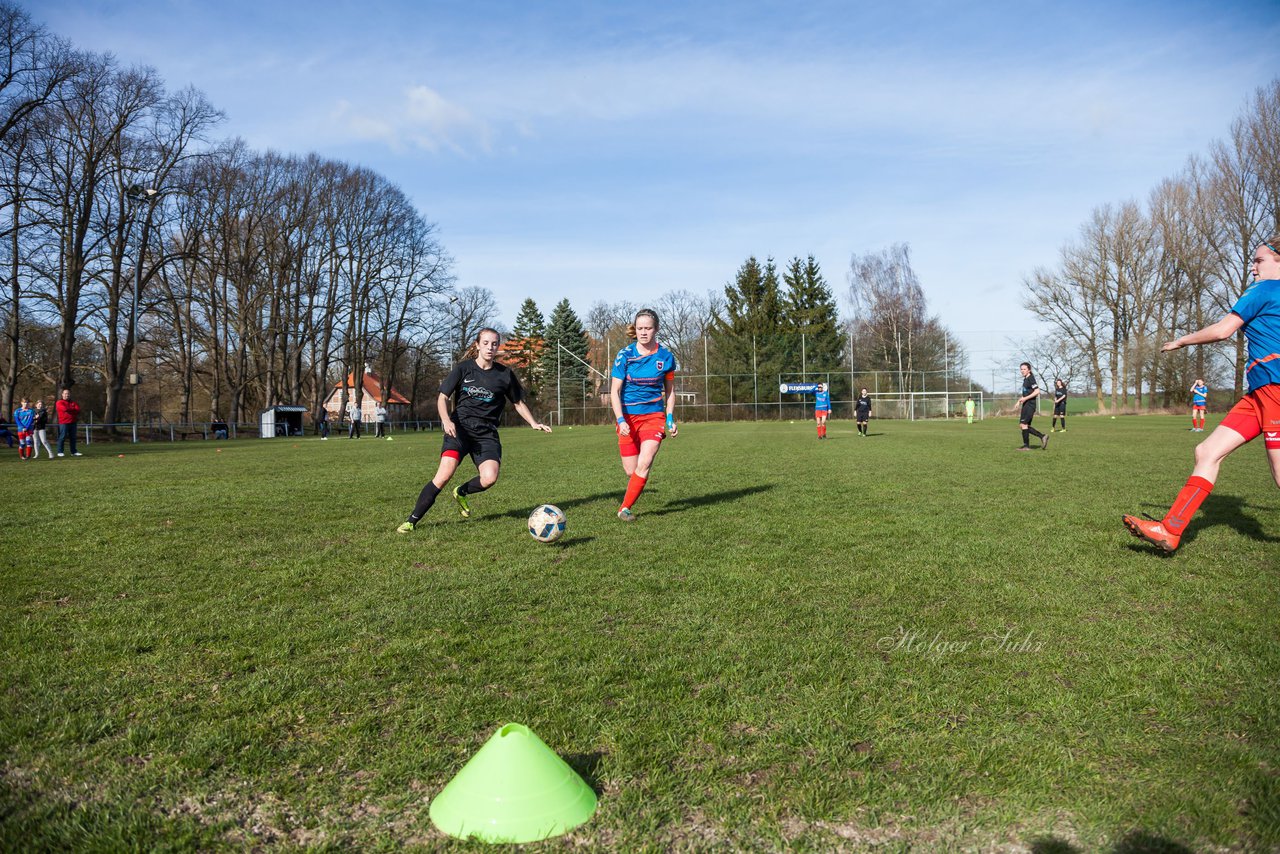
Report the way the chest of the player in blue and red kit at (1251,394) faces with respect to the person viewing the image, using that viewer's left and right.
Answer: facing to the left of the viewer

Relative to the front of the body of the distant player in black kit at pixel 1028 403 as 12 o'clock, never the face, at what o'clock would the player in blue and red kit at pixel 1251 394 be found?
The player in blue and red kit is roughly at 9 o'clock from the distant player in black kit.

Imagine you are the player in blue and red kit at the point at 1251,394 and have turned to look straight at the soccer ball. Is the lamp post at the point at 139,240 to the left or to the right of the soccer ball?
right

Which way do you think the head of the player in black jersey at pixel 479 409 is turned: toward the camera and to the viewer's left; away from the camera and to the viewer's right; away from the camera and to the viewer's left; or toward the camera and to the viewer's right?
toward the camera and to the viewer's right

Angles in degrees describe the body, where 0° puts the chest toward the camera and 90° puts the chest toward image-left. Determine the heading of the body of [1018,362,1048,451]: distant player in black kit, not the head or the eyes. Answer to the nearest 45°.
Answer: approximately 90°

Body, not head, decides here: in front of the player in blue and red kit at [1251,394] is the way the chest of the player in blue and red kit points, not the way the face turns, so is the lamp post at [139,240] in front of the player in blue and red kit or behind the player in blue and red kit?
in front

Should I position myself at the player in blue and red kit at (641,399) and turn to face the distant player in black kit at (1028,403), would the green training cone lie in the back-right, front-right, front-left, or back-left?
back-right

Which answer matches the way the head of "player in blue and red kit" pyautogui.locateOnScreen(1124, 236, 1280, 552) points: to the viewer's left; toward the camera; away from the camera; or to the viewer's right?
to the viewer's left
